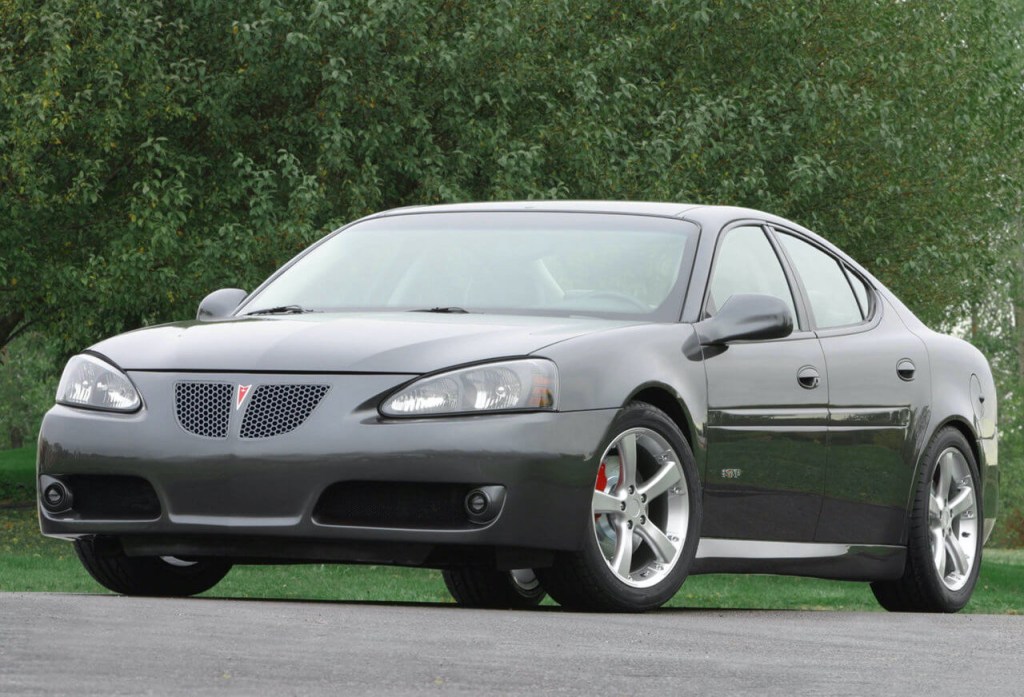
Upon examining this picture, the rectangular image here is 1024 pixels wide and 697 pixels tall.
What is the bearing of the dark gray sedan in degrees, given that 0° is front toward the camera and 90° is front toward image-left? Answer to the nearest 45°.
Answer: approximately 45°
